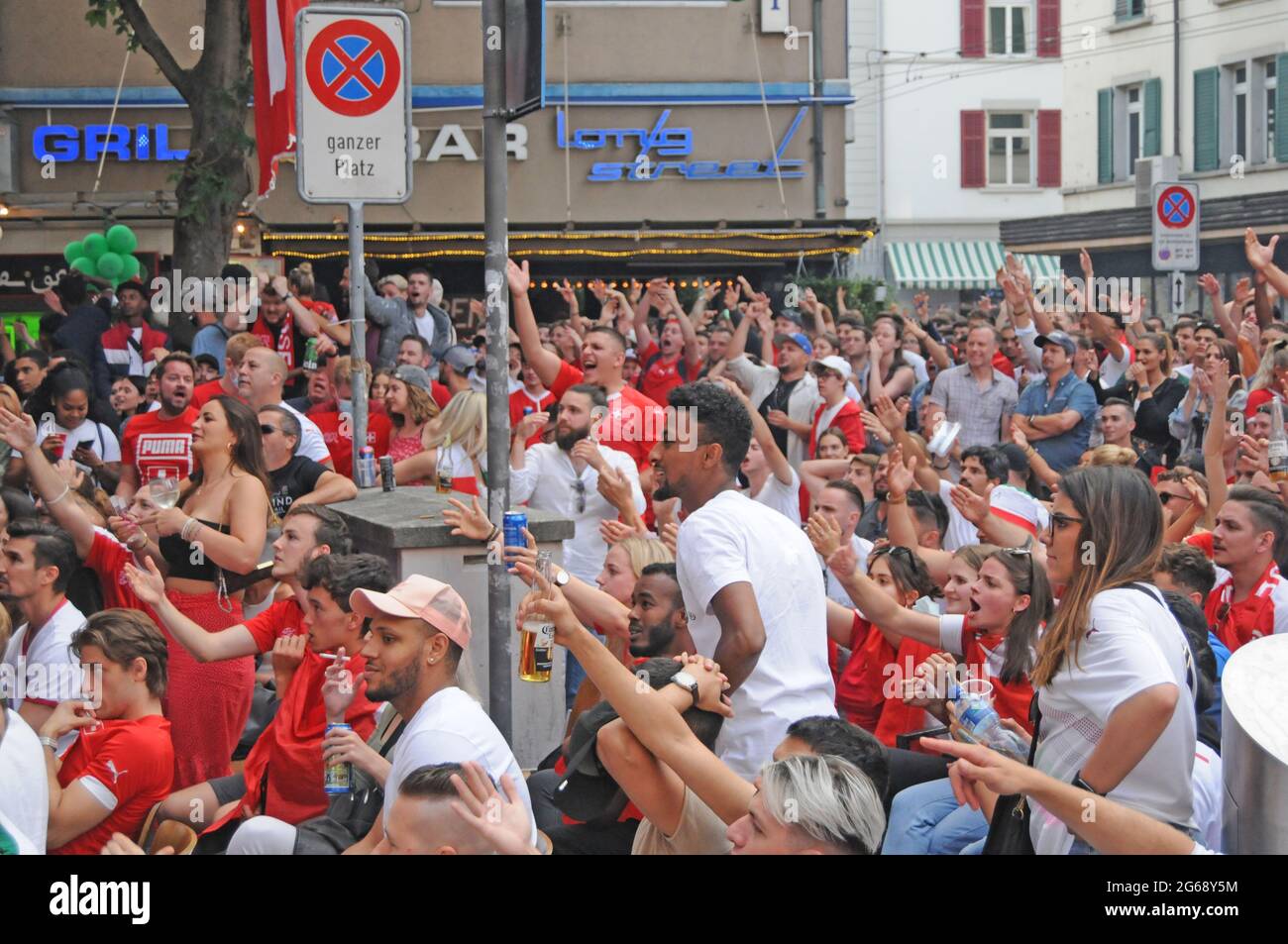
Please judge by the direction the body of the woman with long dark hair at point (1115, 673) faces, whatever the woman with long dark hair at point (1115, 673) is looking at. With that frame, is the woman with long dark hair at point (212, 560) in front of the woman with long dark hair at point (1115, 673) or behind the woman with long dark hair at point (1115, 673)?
in front

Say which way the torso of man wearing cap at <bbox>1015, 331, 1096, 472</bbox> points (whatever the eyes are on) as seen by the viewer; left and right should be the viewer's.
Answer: facing the viewer and to the left of the viewer

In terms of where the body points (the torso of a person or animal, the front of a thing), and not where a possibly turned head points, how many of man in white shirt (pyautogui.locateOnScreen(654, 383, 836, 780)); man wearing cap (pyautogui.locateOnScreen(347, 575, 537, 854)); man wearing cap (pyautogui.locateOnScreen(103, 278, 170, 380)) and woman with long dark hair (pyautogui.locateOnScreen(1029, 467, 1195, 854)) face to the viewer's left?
3

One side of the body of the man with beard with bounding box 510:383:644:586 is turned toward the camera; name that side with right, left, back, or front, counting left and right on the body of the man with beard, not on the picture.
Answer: front

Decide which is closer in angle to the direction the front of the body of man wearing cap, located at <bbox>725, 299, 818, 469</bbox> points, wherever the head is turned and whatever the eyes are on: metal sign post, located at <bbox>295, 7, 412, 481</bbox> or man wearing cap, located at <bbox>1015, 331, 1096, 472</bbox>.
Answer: the metal sign post

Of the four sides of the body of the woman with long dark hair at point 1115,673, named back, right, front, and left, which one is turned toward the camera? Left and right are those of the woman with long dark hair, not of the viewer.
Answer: left

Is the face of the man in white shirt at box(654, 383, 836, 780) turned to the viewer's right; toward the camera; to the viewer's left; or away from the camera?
to the viewer's left

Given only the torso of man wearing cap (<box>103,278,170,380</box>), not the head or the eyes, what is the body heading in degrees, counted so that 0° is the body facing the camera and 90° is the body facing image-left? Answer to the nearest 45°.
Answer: approximately 0°

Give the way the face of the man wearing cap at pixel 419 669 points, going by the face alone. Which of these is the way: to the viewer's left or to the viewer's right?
to the viewer's left

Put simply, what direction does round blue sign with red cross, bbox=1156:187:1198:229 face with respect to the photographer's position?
facing the viewer

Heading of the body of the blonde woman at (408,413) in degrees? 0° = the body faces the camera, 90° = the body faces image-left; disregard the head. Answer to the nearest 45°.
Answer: approximately 45°

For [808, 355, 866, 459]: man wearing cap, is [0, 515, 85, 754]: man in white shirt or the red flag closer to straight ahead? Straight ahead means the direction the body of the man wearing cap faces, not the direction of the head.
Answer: the man in white shirt

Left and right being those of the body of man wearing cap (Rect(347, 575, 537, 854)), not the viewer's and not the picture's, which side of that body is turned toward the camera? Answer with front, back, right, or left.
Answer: left

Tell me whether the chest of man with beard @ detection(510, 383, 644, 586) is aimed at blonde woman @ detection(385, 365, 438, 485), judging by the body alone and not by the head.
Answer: no

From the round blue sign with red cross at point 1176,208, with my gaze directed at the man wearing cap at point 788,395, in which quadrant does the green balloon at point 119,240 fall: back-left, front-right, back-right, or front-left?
front-right

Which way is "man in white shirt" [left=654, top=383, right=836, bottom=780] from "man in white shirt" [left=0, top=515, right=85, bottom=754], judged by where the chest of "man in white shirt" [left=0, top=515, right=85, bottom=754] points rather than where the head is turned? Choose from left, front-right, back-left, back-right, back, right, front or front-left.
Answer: back-left
